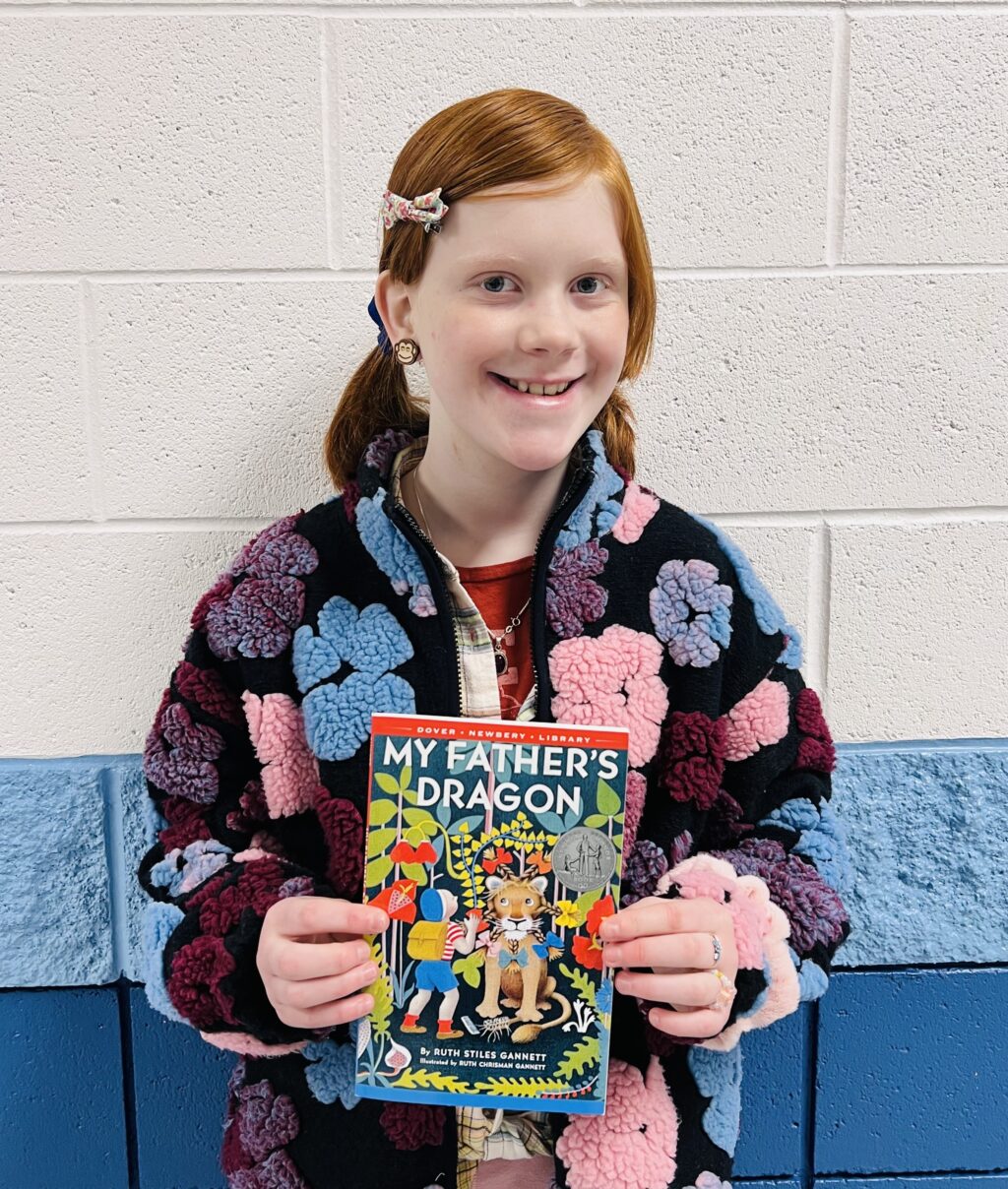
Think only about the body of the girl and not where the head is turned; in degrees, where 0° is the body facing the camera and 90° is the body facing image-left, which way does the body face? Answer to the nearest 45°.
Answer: approximately 0°
